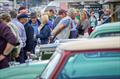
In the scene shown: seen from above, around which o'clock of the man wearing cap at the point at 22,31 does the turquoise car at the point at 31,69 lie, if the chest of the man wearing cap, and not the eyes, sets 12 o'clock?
The turquoise car is roughly at 3 o'clock from the man wearing cap.

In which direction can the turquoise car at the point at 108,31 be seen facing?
to the viewer's left

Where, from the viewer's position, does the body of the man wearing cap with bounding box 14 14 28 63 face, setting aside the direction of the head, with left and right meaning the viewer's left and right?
facing to the right of the viewer

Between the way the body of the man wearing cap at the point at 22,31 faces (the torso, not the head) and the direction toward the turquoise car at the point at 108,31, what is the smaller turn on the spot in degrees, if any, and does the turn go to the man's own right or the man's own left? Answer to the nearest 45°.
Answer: approximately 45° to the man's own right

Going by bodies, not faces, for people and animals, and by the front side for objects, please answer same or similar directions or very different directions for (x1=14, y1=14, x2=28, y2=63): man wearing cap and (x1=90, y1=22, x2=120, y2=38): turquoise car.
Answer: very different directions

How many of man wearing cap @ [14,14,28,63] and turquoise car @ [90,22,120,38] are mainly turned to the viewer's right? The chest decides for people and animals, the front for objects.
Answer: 1
